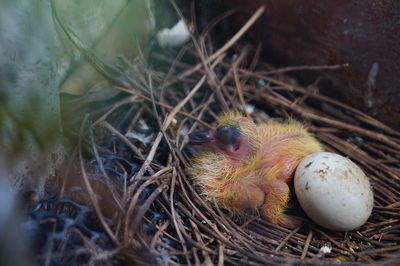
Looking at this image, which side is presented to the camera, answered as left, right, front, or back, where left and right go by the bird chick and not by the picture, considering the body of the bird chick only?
left
